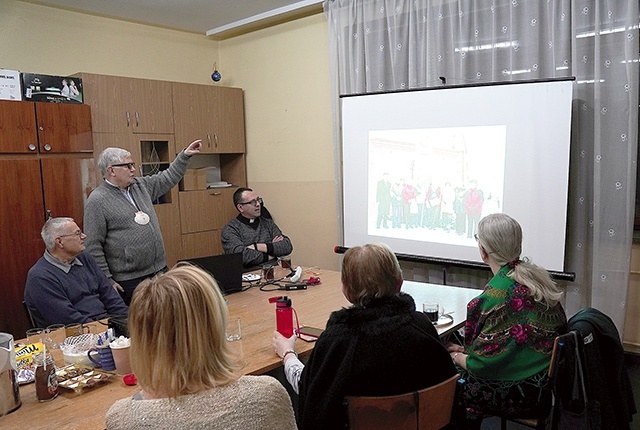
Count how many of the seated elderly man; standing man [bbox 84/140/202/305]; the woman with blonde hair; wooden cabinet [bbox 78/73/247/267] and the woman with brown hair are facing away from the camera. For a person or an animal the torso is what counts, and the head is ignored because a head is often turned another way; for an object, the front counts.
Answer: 2

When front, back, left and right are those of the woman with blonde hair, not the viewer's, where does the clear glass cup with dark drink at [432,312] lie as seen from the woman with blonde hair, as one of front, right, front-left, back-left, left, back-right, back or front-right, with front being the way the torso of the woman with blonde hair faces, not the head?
front-right

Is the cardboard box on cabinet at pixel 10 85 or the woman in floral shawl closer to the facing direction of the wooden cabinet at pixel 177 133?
the woman in floral shawl

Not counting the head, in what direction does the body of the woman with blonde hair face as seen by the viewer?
away from the camera

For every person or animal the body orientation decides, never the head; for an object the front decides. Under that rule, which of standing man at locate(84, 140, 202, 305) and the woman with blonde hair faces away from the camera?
the woman with blonde hair

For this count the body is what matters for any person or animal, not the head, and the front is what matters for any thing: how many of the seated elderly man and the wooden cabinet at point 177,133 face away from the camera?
0

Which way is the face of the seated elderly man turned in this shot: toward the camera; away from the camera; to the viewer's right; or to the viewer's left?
to the viewer's right

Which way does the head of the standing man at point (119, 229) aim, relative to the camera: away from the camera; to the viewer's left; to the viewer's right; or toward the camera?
to the viewer's right

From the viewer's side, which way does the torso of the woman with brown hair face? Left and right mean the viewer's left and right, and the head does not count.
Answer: facing away from the viewer

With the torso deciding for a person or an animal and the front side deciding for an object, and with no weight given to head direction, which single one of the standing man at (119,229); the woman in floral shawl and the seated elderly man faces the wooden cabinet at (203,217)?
the woman in floral shawl

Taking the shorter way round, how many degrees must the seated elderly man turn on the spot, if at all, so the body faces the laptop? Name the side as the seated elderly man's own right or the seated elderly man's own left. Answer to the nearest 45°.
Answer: approximately 45° to the seated elderly man's own left

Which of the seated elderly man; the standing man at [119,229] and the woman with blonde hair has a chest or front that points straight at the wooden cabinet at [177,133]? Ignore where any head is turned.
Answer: the woman with blonde hair

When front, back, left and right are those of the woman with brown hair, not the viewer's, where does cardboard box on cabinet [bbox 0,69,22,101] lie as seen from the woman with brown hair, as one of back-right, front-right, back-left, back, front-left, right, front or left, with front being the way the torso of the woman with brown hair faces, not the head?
front-left

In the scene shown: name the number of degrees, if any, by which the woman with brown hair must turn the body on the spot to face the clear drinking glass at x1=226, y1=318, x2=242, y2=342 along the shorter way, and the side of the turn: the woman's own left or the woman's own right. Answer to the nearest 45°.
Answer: approximately 45° to the woman's own left

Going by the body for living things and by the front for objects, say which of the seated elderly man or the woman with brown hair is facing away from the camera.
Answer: the woman with brown hair

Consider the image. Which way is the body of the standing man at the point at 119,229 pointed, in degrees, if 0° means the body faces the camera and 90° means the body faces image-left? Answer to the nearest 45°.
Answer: approximately 315°
